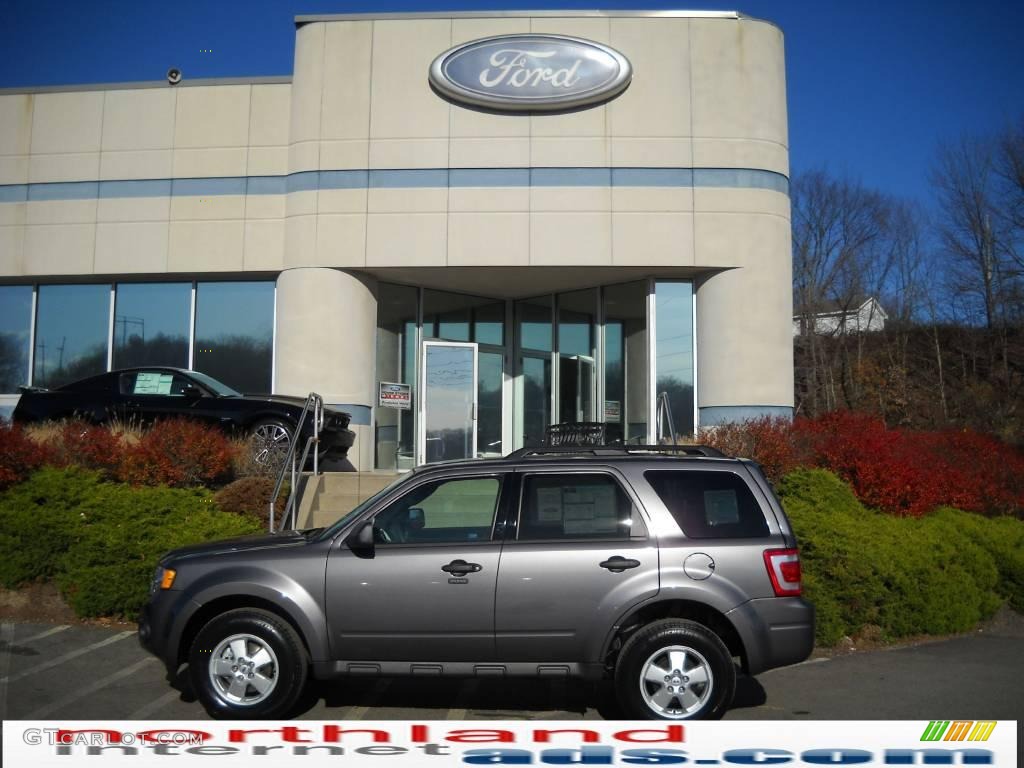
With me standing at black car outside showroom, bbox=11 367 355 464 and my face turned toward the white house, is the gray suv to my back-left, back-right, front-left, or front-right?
back-right

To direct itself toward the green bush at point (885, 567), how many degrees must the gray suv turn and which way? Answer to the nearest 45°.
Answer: approximately 135° to its right

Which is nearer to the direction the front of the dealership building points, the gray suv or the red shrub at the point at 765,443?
the gray suv

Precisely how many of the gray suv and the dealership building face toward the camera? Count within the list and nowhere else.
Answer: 1

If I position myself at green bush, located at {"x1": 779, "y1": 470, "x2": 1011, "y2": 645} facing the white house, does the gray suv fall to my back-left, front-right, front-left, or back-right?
back-left

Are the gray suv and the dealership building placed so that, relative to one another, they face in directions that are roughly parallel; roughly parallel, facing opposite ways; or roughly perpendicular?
roughly perpendicular

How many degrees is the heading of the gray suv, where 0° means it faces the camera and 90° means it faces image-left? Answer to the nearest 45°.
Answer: approximately 90°
